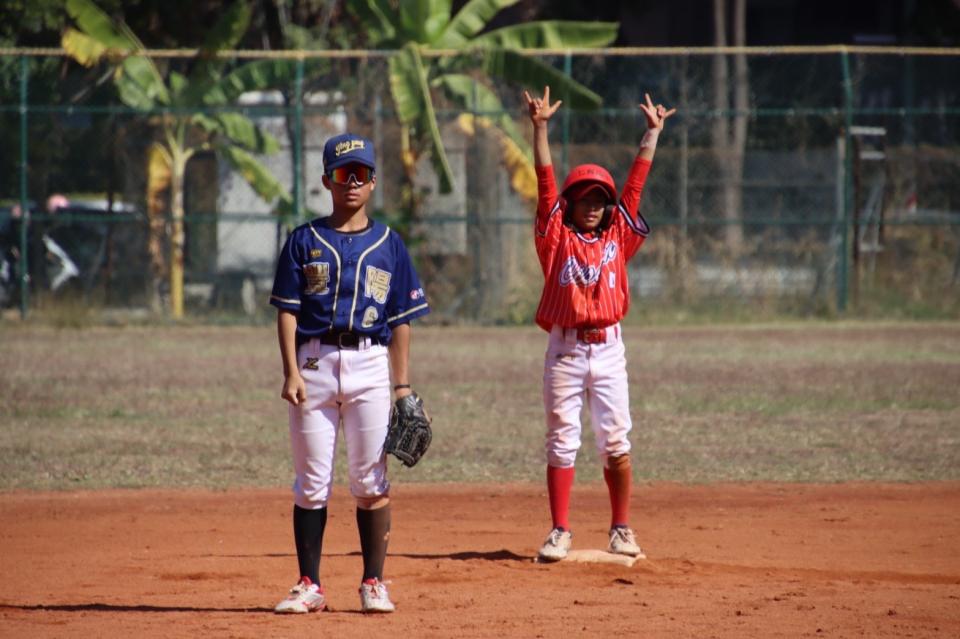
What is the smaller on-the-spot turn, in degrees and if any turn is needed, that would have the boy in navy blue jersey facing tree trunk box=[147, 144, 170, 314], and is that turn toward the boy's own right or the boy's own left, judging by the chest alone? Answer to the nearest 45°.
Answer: approximately 180°

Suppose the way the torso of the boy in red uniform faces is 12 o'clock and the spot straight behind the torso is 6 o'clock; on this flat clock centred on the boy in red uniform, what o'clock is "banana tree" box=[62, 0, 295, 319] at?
The banana tree is roughly at 5 o'clock from the boy in red uniform.

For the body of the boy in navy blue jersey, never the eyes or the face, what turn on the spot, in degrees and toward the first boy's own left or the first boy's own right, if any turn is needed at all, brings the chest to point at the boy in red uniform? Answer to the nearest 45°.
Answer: approximately 135° to the first boy's own left

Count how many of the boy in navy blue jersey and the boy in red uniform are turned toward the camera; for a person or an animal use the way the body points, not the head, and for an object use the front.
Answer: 2

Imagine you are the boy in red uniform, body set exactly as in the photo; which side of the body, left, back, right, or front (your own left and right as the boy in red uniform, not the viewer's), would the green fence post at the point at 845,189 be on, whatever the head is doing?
back

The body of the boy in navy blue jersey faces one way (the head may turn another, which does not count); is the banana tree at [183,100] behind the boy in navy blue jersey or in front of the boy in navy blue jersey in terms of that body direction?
behind

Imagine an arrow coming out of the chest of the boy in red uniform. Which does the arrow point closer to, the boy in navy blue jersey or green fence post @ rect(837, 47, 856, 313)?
the boy in navy blue jersey

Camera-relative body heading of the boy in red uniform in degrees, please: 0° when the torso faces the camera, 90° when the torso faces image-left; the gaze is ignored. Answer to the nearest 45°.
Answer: approximately 0°
